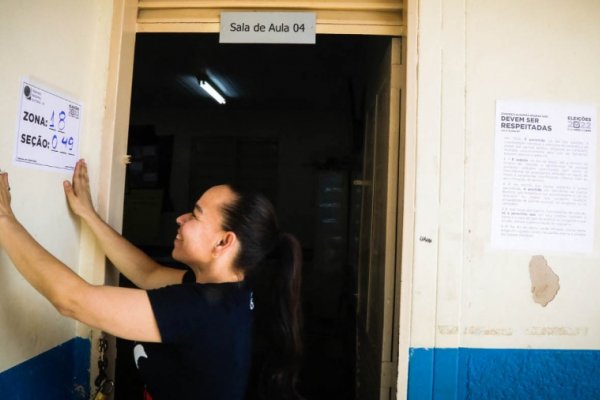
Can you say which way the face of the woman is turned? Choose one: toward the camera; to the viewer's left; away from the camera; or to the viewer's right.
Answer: to the viewer's left

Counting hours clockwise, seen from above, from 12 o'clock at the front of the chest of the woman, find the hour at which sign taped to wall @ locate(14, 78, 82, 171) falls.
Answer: The sign taped to wall is roughly at 1 o'clock from the woman.

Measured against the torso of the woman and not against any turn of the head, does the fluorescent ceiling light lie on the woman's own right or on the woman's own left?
on the woman's own right

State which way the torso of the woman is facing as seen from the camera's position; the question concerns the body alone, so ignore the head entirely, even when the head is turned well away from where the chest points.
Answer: to the viewer's left

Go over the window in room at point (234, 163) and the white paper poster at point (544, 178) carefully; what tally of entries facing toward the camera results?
2

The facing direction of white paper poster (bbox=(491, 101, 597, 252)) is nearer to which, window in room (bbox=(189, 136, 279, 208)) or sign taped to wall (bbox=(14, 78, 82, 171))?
the sign taped to wall

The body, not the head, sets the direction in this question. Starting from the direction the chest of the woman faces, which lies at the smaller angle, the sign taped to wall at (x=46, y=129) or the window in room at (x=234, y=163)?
the sign taped to wall

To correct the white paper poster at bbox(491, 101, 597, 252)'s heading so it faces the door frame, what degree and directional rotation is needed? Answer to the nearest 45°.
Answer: approximately 45° to its right

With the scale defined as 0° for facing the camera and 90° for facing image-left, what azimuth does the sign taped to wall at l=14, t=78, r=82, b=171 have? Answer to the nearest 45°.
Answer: approximately 315°

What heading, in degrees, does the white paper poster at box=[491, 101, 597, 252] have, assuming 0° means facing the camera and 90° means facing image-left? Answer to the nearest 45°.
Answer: approximately 0°
